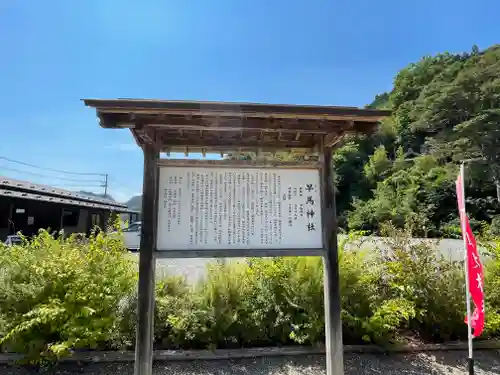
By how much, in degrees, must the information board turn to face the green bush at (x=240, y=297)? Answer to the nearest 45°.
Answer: approximately 180°

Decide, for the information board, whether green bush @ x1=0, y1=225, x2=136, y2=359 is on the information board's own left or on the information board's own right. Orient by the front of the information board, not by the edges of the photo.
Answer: on the information board's own right

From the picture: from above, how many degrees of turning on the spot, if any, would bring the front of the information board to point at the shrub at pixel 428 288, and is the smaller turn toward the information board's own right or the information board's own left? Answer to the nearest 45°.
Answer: approximately 135° to the information board's own left

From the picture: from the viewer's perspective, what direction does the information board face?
toward the camera

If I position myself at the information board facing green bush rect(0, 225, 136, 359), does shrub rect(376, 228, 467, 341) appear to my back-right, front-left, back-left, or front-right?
back-right

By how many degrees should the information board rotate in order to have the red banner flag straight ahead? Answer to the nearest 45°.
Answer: approximately 90° to its left
